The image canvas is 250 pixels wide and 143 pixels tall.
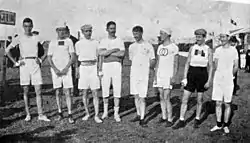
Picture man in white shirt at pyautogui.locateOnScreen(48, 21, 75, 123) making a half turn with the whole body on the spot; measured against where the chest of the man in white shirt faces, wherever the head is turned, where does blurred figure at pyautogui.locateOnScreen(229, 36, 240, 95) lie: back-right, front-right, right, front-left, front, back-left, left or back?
right

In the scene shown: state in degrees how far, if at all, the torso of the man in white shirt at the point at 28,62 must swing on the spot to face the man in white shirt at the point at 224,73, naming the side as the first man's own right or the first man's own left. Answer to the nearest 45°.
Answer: approximately 90° to the first man's own left

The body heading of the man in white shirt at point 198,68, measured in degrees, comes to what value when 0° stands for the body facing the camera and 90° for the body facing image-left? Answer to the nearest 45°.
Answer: approximately 0°

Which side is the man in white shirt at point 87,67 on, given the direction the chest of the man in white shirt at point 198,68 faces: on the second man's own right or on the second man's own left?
on the second man's own right

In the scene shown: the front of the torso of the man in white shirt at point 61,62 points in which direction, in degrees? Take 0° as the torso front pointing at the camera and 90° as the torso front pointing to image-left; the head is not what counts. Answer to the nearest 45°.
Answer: approximately 0°

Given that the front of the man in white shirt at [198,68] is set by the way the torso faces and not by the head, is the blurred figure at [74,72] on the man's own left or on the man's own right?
on the man's own right
